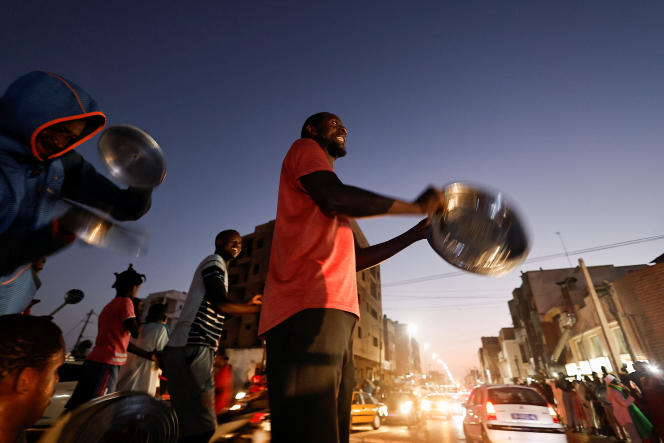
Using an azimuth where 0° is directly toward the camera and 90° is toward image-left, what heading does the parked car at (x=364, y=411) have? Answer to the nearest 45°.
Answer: approximately 315°

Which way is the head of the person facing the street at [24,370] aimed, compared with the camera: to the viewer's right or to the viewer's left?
to the viewer's right

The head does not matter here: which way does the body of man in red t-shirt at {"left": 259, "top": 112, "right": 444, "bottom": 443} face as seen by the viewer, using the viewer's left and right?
facing to the right of the viewer

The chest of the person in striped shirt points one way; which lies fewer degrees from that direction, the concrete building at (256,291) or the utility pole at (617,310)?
the utility pole

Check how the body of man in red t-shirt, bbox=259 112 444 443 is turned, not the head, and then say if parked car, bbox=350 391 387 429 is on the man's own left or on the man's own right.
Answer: on the man's own left

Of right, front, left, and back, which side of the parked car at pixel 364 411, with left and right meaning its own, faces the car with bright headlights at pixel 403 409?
left

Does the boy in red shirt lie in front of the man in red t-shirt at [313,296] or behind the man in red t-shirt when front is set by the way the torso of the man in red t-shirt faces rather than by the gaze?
behind

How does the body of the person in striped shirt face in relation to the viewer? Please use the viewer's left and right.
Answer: facing to the right of the viewer

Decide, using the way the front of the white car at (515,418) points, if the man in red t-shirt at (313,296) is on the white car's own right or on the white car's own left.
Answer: on the white car's own left

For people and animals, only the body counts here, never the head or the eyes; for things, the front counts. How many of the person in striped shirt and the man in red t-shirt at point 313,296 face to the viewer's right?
2

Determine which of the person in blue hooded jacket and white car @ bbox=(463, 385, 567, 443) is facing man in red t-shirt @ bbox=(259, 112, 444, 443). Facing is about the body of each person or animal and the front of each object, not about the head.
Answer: the person in blue hooded jacket

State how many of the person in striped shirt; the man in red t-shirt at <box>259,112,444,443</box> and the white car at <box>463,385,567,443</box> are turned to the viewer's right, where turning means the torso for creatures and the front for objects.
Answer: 2

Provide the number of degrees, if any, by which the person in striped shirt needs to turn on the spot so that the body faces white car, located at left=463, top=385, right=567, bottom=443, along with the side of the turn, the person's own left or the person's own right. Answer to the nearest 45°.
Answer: approximately 45° to the person's own left
